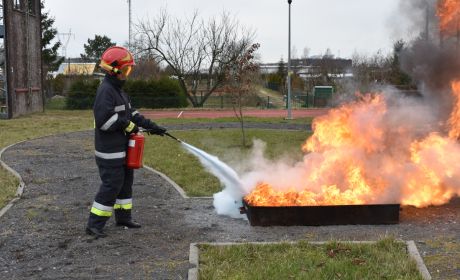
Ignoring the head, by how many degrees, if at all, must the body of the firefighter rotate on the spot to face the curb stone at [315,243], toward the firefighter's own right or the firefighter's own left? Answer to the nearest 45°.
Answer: approximately 45° to the firefighter's own right

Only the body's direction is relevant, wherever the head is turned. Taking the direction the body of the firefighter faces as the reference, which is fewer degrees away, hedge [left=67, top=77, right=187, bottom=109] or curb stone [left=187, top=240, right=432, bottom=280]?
the curb stone

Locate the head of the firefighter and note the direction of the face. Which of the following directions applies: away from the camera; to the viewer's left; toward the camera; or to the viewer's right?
to the viewer's right

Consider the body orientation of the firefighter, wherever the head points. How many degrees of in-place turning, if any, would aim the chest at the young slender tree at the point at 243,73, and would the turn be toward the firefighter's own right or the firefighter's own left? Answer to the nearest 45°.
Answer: approximately 90° to the firefighter's own left

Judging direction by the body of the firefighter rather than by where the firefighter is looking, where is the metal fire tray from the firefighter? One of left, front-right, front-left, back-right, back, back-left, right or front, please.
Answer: front

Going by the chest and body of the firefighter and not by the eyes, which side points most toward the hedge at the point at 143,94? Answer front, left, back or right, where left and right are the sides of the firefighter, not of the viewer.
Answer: left

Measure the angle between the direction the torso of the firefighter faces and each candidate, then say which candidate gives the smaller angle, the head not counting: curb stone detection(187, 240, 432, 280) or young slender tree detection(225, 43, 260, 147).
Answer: the curb stone

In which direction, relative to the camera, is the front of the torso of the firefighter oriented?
to the viewer's right

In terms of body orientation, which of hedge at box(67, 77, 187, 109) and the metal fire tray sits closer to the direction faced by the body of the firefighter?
the metal fire tray
